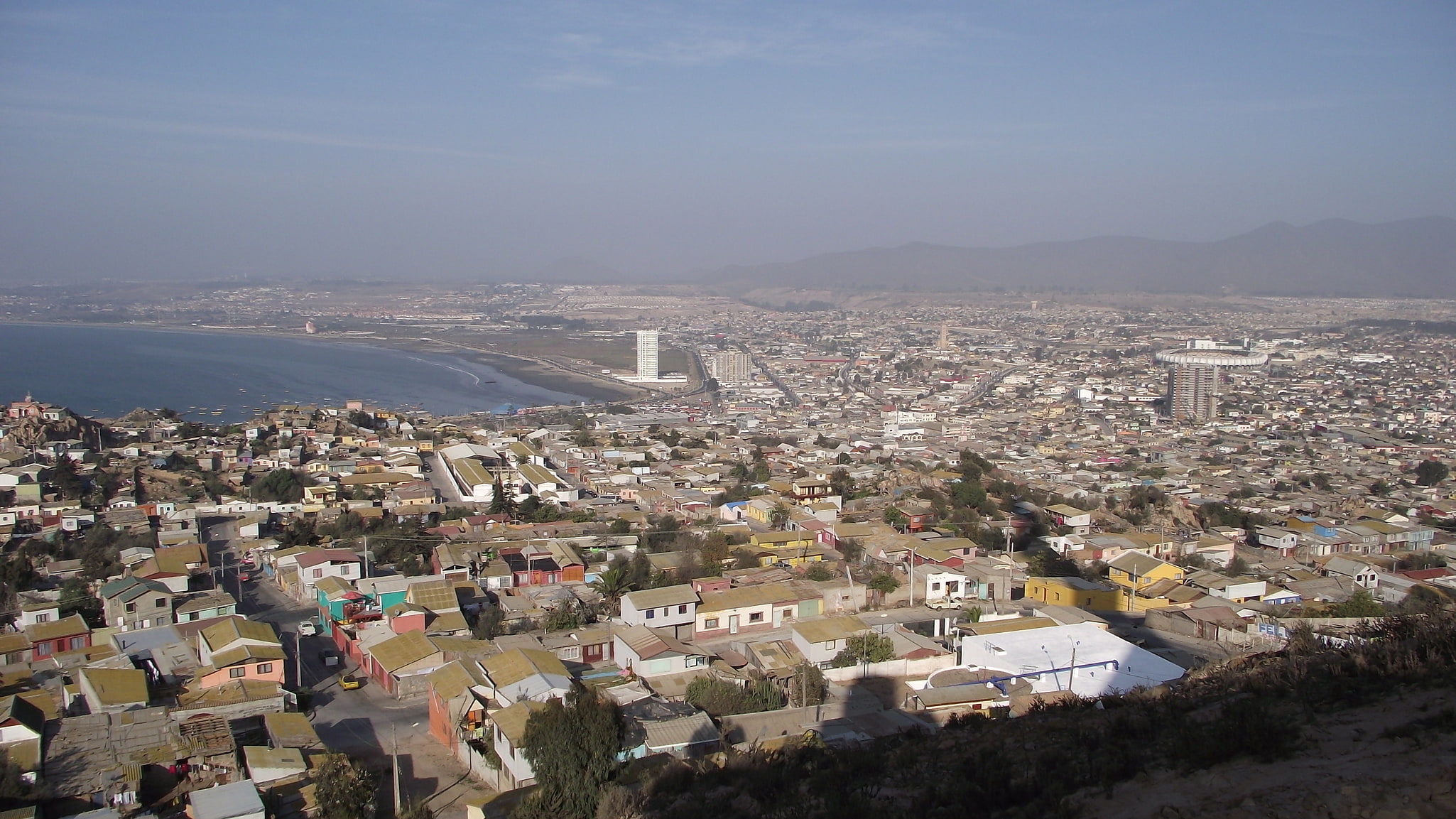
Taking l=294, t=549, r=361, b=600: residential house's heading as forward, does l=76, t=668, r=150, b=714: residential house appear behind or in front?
in front

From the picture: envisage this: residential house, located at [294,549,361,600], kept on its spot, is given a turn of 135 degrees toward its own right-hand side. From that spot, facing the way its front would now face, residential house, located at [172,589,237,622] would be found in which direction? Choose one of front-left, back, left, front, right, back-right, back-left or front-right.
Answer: left

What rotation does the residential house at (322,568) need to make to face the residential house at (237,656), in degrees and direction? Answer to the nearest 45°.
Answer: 0° — it already faces it

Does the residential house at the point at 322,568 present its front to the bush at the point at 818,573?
no

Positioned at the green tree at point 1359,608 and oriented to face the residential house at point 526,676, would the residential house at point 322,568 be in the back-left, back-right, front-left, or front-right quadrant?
front-right

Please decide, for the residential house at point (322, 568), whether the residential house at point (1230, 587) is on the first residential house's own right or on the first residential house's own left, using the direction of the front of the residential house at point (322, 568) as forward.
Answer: on the first residential house's own left

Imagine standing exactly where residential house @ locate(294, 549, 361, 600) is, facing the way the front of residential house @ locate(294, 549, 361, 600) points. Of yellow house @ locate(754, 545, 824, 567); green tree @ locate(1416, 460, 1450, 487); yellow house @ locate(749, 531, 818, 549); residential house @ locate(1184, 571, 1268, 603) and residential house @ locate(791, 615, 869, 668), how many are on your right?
0
